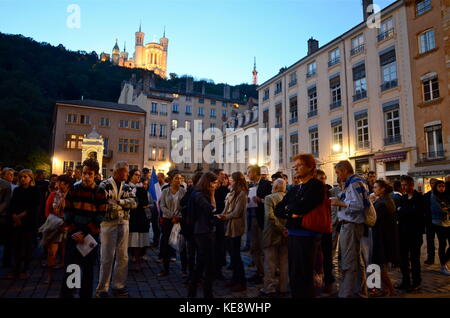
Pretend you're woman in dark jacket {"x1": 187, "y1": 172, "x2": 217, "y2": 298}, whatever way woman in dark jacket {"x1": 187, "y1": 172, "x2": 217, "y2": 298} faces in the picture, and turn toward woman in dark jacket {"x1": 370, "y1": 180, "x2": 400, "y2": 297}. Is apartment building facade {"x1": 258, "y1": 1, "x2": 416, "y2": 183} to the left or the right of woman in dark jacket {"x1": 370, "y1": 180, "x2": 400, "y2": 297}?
left

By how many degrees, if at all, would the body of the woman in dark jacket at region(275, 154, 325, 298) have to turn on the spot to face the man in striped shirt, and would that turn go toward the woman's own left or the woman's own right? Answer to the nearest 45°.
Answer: approximately 45° to the woman's own right

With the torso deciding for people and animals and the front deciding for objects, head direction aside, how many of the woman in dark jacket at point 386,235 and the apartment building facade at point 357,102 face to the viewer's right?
0

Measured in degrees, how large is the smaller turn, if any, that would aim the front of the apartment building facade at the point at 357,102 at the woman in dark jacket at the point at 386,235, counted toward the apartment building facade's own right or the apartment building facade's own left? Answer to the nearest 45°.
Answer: approximately 45° to the apartment building facade's own left

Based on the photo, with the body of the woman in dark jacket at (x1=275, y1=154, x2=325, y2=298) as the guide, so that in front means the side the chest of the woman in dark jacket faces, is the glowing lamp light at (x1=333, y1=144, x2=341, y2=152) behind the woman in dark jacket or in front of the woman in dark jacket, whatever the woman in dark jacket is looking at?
behind
